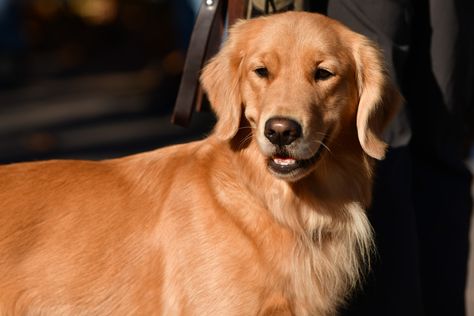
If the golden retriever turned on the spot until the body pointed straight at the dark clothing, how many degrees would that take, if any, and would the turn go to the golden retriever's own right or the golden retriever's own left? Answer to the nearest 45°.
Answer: approximately 45° to the golden retriever's own left

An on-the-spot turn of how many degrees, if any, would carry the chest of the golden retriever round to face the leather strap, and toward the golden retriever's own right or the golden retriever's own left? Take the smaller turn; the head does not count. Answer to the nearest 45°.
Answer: approximately 90° to the golden retriever's own left

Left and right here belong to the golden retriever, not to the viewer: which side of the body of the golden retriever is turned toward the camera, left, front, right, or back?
right

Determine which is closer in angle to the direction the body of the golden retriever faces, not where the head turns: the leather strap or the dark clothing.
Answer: the dark clothing
